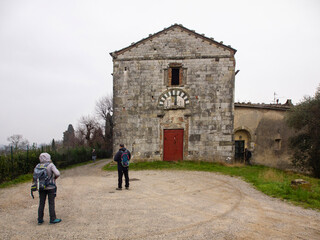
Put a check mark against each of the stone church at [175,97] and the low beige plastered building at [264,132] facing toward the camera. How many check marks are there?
2

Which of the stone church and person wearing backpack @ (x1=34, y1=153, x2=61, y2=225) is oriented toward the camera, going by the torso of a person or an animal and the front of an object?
the stone church

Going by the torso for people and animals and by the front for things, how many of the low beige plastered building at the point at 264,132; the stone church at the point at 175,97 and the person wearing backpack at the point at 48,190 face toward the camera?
2

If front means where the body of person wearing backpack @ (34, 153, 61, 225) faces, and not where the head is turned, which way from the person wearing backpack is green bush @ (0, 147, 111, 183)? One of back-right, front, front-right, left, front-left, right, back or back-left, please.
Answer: front-left

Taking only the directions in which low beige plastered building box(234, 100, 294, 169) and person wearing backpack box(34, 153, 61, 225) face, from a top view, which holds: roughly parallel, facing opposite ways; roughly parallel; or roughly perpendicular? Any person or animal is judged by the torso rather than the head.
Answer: roughly parallel, facing opposite ways

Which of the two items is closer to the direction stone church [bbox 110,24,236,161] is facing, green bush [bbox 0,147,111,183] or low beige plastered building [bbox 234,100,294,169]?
the green bush

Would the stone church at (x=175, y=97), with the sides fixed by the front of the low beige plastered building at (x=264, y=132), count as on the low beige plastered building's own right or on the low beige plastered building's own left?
on the low beige plastered building's own right

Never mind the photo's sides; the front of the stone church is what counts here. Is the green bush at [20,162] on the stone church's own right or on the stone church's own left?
on the stone church's own right

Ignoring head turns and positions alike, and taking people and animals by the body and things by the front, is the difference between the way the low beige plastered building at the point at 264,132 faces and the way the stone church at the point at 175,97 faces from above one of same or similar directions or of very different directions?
same or similar directions

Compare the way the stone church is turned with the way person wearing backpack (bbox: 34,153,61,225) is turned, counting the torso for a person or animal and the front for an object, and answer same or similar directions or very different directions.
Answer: very different directions

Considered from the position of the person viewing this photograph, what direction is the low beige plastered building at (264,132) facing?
facing the viewer

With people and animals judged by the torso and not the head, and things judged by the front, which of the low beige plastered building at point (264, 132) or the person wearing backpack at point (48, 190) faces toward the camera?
the low beige plastered building

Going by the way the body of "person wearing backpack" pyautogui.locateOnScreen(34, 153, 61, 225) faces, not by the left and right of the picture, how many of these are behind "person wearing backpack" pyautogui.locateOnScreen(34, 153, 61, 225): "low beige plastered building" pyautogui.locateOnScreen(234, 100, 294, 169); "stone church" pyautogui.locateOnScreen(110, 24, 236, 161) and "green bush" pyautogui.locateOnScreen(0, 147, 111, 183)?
0

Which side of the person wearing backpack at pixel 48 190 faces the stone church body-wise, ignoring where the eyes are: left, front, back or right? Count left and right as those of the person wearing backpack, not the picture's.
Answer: front

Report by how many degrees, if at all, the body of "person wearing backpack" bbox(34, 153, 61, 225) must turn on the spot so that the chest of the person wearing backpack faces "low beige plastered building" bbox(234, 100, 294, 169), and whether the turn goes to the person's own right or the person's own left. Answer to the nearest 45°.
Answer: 0° — they already face it
